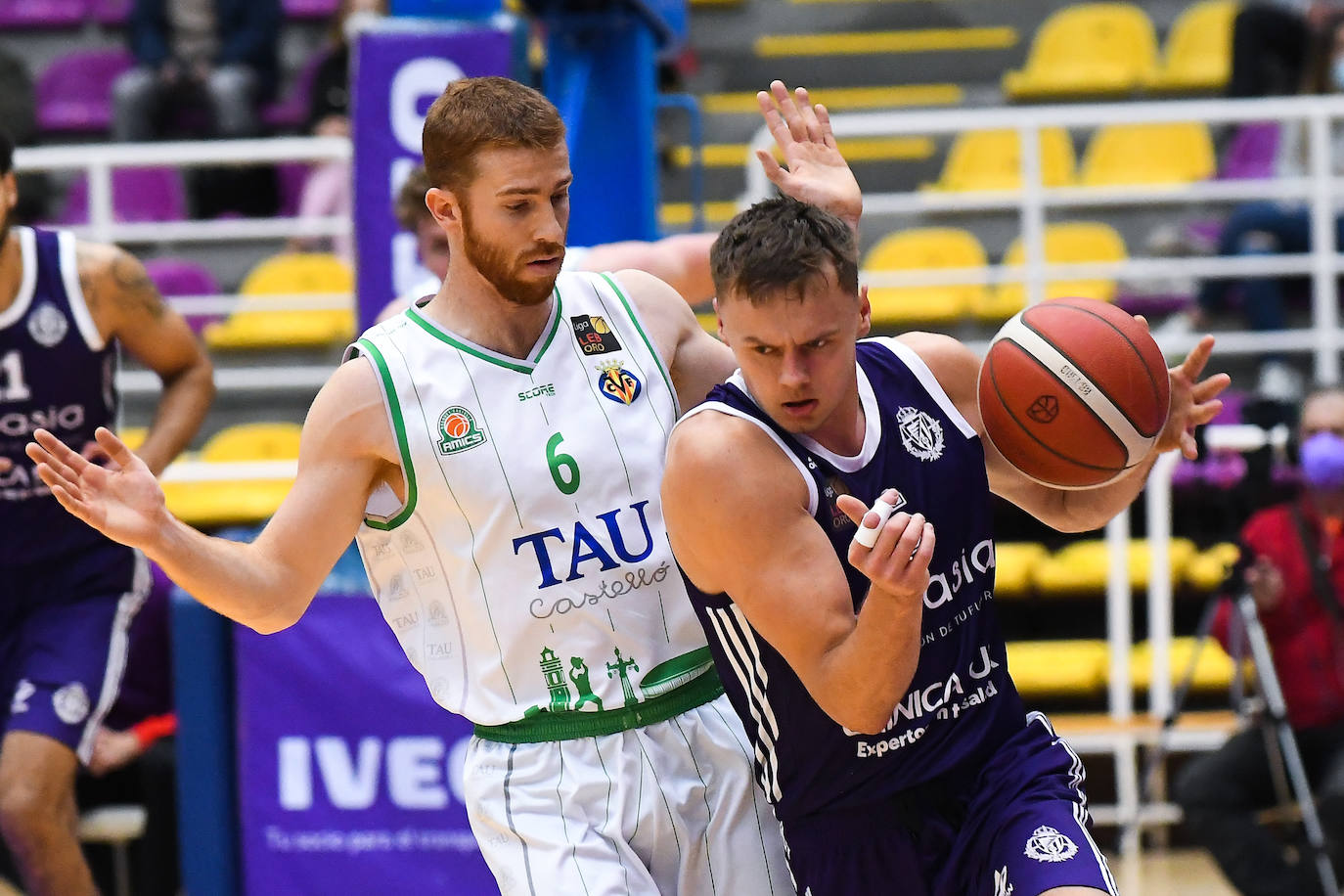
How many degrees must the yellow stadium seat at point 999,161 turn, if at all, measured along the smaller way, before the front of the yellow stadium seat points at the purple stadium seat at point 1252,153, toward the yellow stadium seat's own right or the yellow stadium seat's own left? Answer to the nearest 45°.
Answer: approximately 90° to the yellow stadium seat's own left

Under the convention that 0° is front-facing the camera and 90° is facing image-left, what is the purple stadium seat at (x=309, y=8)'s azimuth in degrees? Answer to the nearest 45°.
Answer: approximately 0°

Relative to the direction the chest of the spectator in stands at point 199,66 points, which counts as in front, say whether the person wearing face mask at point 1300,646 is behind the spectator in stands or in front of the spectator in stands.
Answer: in front

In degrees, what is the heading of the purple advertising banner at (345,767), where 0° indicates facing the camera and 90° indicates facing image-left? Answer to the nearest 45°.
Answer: approximately 0°

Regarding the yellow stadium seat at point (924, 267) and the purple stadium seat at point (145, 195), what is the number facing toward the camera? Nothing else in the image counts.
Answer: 2

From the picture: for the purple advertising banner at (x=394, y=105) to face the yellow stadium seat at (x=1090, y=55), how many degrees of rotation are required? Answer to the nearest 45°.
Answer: approximately 135° to its left

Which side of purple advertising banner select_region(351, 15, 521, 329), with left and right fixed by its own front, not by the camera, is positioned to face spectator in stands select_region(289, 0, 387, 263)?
back
